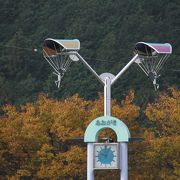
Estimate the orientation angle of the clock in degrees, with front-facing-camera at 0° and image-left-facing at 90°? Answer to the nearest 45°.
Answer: approximately 0°
